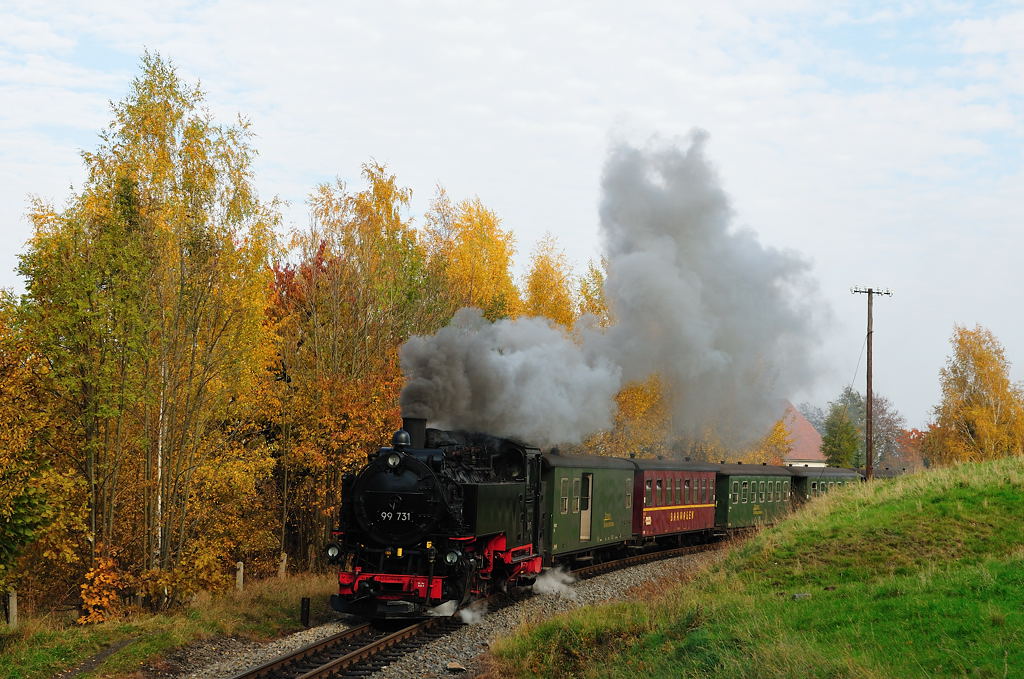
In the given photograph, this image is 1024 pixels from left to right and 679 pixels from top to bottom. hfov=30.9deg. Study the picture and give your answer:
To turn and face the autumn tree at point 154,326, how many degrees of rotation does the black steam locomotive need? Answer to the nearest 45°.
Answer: approximately 90° to its right

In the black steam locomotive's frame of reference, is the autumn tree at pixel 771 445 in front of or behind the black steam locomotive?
behind

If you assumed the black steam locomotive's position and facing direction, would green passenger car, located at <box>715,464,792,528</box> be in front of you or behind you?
behind

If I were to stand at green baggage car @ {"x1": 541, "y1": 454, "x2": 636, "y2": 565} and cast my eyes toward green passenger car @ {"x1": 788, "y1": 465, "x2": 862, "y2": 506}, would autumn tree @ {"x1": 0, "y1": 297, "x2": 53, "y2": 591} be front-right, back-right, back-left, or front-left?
back-left

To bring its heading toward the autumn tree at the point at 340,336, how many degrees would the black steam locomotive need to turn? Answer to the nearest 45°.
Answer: approximately 135° to its right

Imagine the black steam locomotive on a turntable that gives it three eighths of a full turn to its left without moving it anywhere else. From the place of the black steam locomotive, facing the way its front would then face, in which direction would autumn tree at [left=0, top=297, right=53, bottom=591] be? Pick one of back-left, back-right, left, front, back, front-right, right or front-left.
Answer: back

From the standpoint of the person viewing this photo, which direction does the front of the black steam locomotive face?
facing the viewer and to the left of the viewer

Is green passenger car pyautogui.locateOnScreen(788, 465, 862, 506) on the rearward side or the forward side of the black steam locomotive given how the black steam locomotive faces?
on the rearward side
